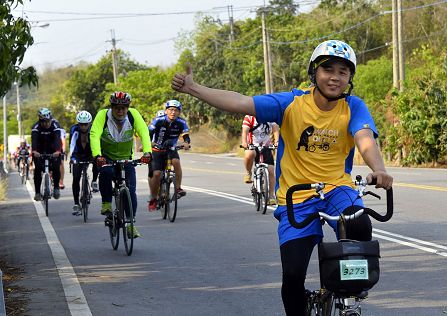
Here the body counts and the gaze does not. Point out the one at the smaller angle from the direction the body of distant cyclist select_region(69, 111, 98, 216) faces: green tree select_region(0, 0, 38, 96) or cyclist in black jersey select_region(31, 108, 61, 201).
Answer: the green tree

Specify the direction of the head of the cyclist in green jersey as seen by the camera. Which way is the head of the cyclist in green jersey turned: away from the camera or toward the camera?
toward the camera

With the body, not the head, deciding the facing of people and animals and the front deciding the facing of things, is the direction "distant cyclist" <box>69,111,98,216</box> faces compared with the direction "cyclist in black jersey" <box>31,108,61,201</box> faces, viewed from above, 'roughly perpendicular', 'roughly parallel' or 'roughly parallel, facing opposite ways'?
roughly parallel

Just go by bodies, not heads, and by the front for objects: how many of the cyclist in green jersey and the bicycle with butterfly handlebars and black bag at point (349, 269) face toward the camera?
2

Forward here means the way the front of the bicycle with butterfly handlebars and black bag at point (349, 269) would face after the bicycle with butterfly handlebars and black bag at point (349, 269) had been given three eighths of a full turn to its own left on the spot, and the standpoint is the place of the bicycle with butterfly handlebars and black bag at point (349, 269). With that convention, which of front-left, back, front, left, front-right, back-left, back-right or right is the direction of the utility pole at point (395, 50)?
front-left

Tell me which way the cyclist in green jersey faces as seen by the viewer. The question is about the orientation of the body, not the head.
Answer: toward the camera

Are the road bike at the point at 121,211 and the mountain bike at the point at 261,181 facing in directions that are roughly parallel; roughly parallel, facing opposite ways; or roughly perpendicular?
roughly parallel

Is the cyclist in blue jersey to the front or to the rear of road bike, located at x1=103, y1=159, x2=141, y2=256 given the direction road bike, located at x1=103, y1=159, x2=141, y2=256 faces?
to the rear

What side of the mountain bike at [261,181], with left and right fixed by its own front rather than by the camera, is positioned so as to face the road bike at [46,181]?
right

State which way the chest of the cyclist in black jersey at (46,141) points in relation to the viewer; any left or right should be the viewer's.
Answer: facing the viewer

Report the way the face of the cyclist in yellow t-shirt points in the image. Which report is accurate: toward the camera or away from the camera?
toward the camera

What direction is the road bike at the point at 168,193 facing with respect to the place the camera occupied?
facing the viewer

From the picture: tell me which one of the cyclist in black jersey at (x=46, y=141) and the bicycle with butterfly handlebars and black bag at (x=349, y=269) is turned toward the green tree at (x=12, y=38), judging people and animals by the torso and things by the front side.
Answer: the cyclist in black jersey
